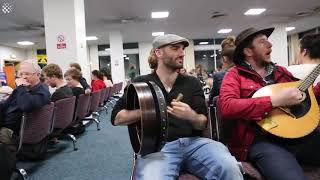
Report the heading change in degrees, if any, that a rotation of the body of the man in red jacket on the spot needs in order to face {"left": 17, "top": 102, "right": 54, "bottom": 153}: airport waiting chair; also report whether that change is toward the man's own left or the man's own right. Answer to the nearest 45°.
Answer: approximately 135° to the man's own right

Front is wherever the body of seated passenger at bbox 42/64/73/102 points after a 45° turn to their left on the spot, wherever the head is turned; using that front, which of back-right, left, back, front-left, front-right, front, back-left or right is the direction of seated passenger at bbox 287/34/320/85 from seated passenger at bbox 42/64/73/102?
left

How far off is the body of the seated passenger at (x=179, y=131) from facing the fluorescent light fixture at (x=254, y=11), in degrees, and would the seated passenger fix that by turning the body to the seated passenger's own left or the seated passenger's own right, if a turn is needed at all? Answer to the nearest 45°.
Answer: approximately 135° to the seated passenger's own left

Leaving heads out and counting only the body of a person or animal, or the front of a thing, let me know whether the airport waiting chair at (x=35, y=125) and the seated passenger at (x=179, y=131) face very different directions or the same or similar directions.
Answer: very different directions

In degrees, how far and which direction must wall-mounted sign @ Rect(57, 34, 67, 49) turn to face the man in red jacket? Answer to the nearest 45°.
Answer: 0° — it already faces them
